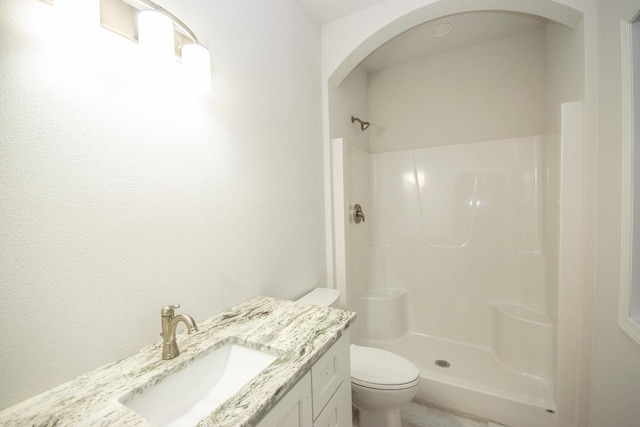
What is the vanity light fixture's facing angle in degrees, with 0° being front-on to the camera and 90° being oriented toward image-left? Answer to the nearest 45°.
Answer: approximately 315°

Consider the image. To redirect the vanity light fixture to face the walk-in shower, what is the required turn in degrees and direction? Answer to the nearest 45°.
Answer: approximately 45° to its left
